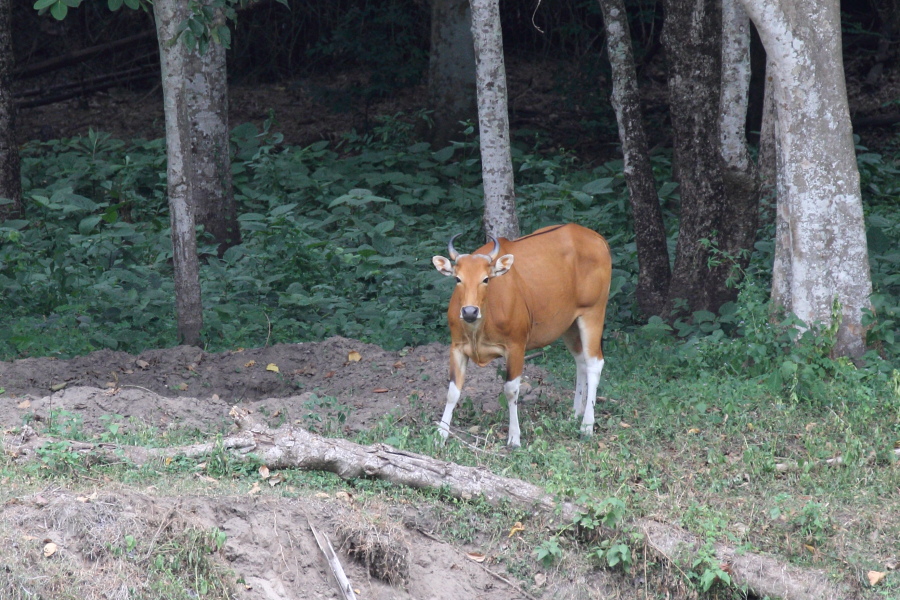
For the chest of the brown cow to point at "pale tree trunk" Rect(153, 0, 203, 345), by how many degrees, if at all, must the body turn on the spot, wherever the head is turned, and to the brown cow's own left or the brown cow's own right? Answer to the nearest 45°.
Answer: approximately 90° to the brown cow's own right

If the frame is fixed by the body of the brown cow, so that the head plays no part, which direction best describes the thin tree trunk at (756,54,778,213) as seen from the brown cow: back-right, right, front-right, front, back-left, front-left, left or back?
back

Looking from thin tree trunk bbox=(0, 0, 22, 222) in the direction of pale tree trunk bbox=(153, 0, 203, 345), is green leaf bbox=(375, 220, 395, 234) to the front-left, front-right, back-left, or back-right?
front-left

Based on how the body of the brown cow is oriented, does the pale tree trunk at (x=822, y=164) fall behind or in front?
behind

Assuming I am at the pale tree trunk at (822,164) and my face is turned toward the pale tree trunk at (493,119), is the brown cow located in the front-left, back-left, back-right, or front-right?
front-left

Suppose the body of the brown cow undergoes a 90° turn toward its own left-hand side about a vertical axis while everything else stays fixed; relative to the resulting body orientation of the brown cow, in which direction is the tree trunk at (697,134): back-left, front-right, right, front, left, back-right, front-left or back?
left

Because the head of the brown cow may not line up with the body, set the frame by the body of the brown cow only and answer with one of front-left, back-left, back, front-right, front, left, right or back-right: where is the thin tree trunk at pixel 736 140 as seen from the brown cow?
back

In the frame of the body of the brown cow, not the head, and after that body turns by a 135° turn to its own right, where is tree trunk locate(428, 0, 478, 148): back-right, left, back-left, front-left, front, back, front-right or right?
front

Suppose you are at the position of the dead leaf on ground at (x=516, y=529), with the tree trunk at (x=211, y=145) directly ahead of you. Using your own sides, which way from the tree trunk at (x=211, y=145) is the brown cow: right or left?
right

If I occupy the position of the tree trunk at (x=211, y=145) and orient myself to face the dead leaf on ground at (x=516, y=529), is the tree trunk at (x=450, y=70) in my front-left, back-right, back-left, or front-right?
back-left

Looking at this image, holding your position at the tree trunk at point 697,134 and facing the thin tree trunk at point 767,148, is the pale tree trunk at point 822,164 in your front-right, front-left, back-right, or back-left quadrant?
front-right

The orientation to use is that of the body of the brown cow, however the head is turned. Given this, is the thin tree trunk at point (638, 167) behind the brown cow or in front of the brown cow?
behind

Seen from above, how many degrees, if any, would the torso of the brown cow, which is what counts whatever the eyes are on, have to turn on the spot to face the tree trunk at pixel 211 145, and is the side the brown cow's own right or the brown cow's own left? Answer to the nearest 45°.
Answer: approximately 90° to the brown cow's own right
